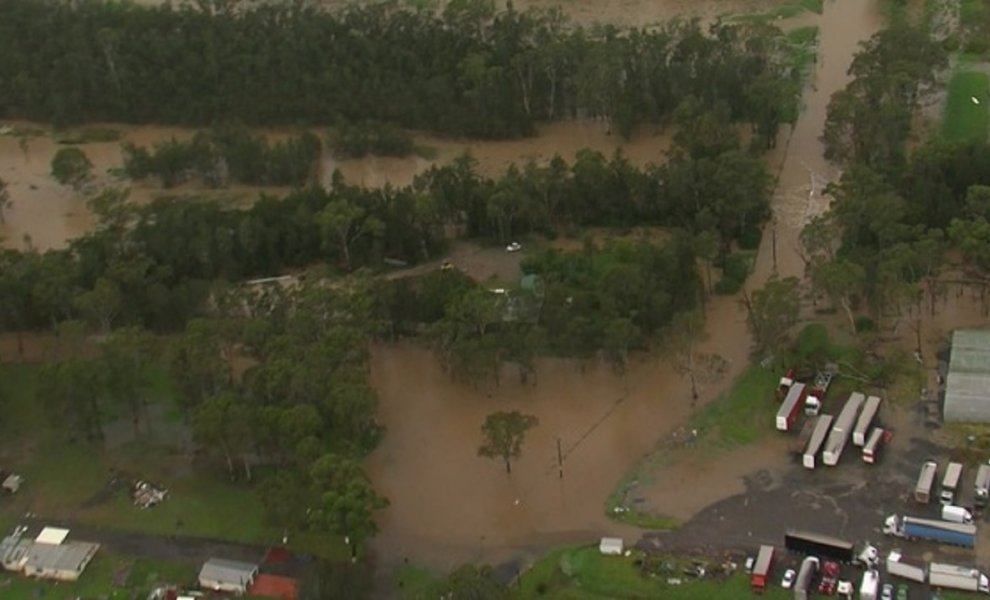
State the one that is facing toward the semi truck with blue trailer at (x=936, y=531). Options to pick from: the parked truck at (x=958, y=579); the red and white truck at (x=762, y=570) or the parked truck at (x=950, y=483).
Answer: the parked truck at (x=950, y=483)

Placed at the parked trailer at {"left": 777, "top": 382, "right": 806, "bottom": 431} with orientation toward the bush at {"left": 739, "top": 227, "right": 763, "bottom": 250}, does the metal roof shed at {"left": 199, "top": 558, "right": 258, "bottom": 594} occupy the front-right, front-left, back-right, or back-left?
back-left

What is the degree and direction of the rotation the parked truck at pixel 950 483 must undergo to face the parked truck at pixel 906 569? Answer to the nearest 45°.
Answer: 0° — it already faces it

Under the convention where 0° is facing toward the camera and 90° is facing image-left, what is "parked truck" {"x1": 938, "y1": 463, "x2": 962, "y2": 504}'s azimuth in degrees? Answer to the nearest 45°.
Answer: approximately 0°

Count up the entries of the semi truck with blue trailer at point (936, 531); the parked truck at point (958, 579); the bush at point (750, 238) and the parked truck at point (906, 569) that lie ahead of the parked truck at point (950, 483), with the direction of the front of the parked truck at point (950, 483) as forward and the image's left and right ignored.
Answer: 3

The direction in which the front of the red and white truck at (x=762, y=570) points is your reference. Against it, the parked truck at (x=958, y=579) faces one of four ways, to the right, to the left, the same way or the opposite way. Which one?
to the left
